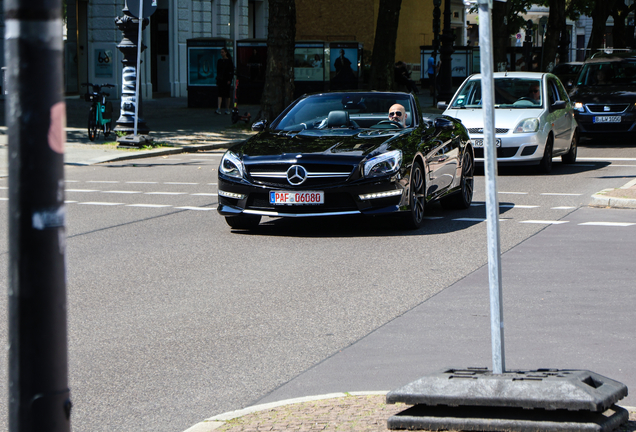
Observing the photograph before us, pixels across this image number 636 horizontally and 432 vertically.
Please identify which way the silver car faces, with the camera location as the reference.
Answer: facing the viewer and to the left of the viewer

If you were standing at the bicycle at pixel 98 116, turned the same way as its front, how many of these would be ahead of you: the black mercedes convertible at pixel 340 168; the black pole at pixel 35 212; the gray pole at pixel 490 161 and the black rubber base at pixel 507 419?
4

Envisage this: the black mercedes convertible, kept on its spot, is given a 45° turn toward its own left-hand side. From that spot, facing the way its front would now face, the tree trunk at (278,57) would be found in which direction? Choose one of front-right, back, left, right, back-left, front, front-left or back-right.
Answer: back

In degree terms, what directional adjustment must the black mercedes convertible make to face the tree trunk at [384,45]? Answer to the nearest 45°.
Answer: approximately 135° to its right

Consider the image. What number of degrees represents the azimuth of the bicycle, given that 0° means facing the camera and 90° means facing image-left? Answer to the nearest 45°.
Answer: approximately 0°

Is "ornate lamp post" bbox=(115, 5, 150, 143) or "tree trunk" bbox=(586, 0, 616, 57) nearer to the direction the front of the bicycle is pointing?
the ornate lamp post
